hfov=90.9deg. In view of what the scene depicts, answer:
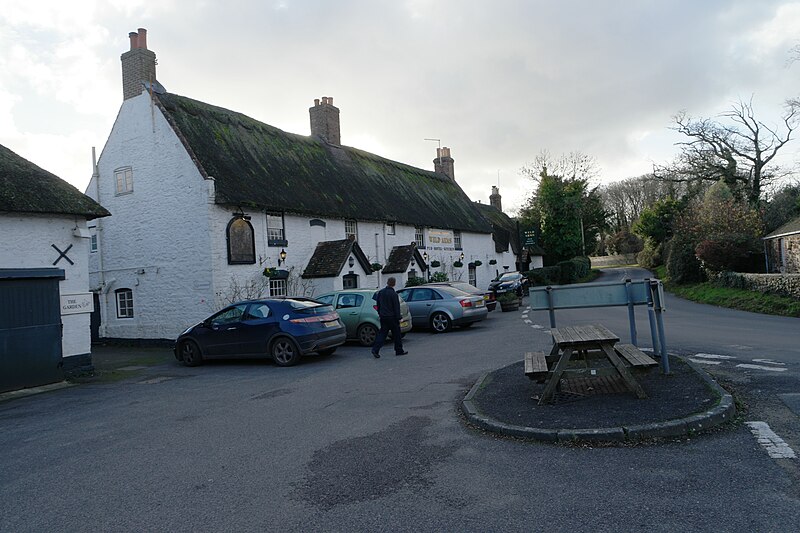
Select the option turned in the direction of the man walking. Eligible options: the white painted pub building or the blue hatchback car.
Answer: the white painted pub building

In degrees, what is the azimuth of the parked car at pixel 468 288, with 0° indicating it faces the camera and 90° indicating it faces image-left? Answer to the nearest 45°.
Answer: approximately 135°

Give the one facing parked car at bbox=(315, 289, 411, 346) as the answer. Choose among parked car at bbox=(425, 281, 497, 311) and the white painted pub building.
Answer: the white painted pub building

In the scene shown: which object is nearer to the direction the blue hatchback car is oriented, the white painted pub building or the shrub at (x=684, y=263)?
the white painted pub building

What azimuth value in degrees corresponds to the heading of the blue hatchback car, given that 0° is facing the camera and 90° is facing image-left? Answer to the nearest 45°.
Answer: approximately 135°

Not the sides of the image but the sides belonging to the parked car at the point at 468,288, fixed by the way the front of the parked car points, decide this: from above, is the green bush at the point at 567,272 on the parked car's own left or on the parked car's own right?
on the parked car's own right

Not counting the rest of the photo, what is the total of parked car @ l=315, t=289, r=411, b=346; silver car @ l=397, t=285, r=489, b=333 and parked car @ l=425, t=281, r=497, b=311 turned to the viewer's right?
0

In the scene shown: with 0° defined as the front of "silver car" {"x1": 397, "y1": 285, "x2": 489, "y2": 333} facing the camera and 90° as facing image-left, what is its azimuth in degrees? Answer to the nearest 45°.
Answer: approximately 135°

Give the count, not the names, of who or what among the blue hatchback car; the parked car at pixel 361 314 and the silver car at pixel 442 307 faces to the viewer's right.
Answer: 0

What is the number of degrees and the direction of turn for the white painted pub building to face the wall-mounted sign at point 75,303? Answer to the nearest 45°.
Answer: approximately 45° to its right

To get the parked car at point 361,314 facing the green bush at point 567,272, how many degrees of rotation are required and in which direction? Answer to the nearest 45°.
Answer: approximately 90° to its right

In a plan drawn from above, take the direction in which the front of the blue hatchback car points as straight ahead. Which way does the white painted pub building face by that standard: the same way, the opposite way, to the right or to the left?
the opposite way

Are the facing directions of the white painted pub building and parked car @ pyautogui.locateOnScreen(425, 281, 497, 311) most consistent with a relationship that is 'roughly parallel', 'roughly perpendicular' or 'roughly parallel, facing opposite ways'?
roughly parallel, facing opposite ways

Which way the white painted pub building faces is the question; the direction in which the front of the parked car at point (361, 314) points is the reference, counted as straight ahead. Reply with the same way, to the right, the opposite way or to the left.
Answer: the opposite way

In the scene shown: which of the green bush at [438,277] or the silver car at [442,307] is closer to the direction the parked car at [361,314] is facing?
the green bush

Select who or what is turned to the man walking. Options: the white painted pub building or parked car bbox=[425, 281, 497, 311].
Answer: the white painted pub building

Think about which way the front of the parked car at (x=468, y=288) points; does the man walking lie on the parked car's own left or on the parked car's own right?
on the parked car's own left

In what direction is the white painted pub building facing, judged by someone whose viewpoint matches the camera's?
facing the viewer and to the right of the viewer

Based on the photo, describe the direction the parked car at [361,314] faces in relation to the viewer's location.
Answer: facing away from the viewer and to the left of the viewer

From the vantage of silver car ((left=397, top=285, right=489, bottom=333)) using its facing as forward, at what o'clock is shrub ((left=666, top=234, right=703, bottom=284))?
The shrub is roughly at 3 o'clock from the silver car.
